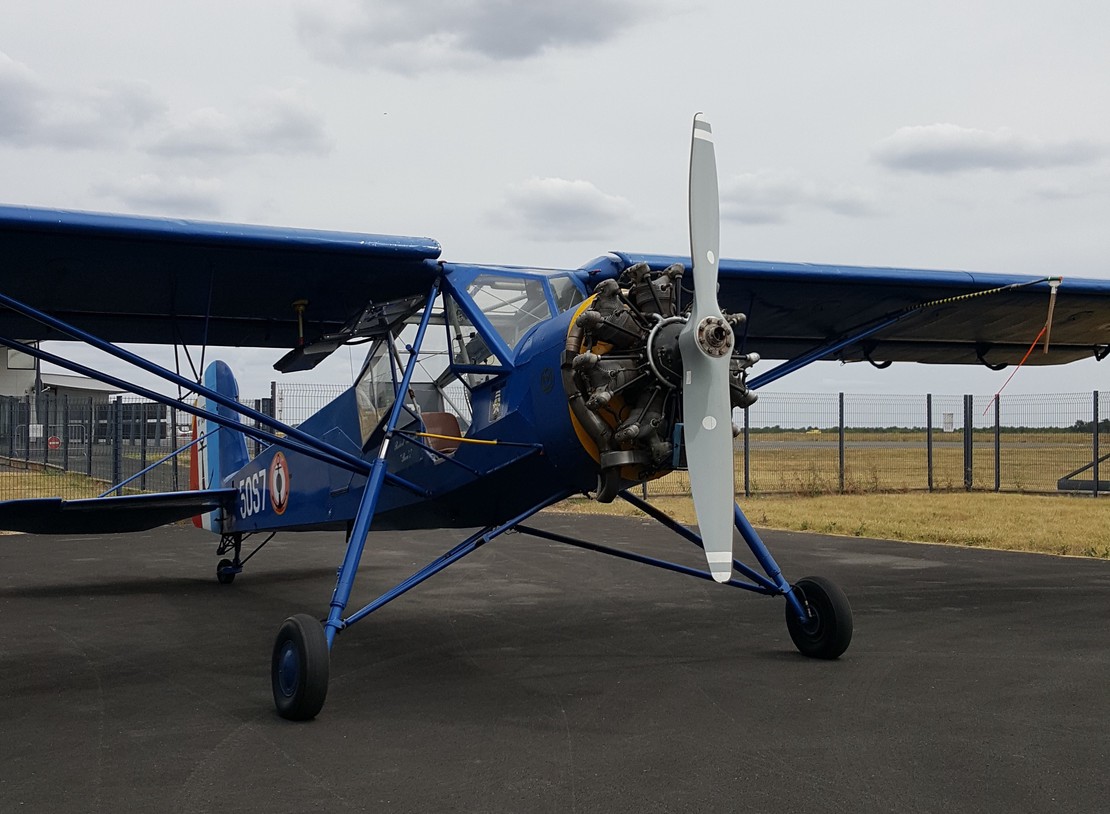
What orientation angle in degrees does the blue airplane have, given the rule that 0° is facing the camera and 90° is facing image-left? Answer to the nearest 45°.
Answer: approximately 315°
